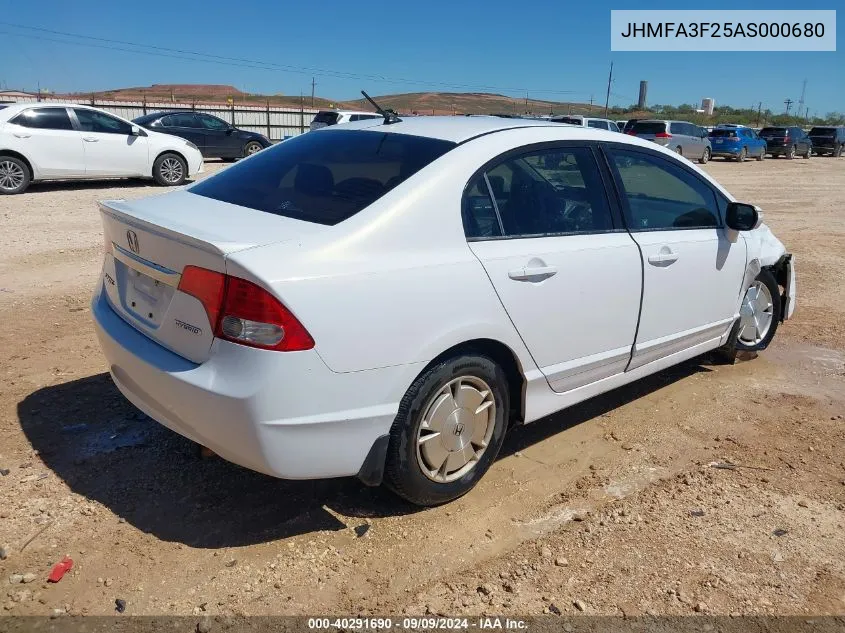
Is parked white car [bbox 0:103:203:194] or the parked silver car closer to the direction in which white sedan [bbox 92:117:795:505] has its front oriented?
the parked silver car

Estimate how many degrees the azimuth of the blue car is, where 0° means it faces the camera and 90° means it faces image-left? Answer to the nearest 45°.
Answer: approximately 225°

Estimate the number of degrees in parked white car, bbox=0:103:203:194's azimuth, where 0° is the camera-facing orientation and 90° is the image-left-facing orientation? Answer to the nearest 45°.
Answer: approximately 270°

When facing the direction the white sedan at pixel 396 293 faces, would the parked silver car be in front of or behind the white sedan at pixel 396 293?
in front

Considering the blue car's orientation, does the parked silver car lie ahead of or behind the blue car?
behind

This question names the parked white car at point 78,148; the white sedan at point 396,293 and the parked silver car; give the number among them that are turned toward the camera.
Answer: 0

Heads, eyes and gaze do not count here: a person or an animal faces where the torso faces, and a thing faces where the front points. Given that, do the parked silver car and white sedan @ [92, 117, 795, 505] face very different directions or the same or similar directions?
same or similar directions

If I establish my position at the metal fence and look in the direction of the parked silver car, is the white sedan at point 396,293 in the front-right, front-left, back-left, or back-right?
front-right

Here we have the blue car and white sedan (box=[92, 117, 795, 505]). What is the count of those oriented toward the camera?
0

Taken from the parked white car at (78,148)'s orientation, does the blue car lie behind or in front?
in front

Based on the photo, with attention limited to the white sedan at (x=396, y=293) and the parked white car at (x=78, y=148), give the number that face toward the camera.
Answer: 0

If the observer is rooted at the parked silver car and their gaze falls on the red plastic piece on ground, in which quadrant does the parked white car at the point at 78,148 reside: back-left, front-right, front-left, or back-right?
front-right

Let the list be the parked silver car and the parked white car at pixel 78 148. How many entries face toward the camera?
0

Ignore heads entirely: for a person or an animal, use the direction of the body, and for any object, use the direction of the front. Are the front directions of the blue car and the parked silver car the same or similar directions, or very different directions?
same or similar directions

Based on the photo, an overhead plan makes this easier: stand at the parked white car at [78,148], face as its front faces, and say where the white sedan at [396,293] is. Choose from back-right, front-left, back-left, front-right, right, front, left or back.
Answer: right
